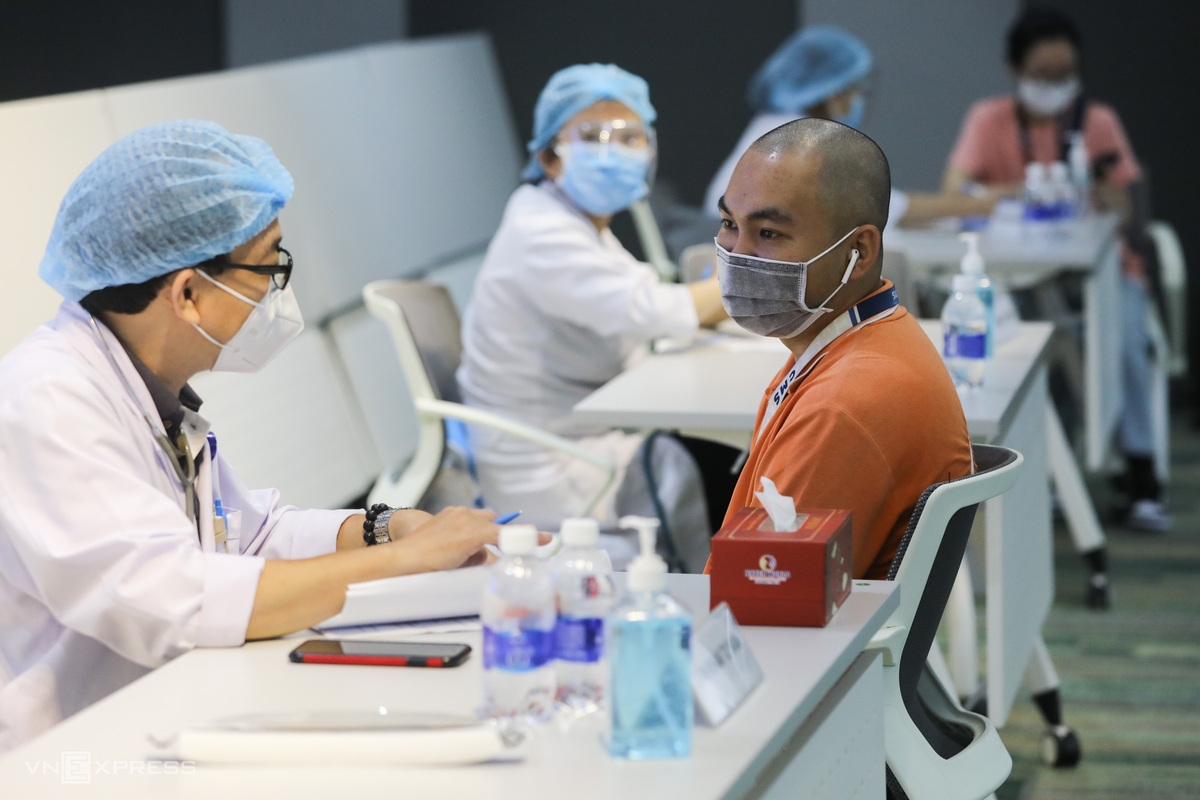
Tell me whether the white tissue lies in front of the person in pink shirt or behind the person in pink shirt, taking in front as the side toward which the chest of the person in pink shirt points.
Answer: in front

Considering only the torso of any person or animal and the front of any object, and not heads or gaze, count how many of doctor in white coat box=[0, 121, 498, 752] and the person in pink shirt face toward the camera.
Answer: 1

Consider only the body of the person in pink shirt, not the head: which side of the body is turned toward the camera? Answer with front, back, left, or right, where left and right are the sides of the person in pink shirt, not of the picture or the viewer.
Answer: front

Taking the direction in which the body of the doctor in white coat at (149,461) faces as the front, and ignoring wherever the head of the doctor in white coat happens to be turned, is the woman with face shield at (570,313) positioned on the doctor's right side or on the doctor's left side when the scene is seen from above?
on the doctor's left side

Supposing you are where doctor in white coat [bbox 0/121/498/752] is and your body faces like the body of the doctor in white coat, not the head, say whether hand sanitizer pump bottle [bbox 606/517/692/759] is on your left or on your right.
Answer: on your right

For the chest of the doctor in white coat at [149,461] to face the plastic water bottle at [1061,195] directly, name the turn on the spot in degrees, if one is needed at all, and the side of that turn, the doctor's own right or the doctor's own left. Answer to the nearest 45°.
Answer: approximately 45° to the doctor's own left

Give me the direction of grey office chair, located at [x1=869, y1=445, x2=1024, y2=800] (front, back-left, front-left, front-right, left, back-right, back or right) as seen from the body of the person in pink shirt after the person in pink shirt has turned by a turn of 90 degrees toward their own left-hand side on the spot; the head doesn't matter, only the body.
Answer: right

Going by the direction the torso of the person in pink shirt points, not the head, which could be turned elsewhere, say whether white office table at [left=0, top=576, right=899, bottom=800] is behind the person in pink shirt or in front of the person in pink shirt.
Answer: in front

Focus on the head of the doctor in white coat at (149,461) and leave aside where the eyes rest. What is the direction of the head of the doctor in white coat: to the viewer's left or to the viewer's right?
to the viewer's right

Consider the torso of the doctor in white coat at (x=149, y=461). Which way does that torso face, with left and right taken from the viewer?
facing to the right of the viewer

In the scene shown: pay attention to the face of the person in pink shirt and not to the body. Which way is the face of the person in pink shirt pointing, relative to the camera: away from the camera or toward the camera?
toward the camera

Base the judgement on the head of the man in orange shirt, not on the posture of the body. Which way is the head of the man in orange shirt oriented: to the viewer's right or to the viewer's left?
to the viewer's left

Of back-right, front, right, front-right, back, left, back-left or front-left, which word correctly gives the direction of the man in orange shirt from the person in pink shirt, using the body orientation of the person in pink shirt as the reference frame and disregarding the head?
front

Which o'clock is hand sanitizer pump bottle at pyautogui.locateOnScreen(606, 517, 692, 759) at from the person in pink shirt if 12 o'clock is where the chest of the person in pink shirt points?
The hand sanitizer pump bottle is roughly at 12 o'clock from the person in pink shirt.

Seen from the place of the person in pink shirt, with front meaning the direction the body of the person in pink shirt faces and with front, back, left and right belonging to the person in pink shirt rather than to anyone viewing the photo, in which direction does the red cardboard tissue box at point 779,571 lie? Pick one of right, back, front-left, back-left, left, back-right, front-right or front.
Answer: front
